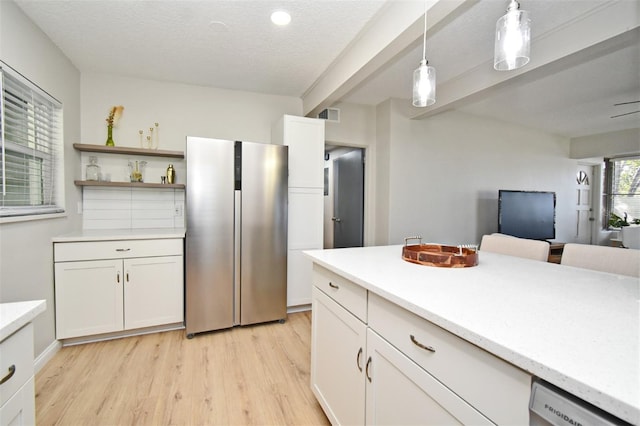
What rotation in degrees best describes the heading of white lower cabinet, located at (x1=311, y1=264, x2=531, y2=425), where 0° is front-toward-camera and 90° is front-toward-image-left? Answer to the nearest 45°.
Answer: approximately 45°

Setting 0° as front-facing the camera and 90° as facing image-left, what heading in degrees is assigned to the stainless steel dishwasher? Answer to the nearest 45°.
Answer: approximately 45°
